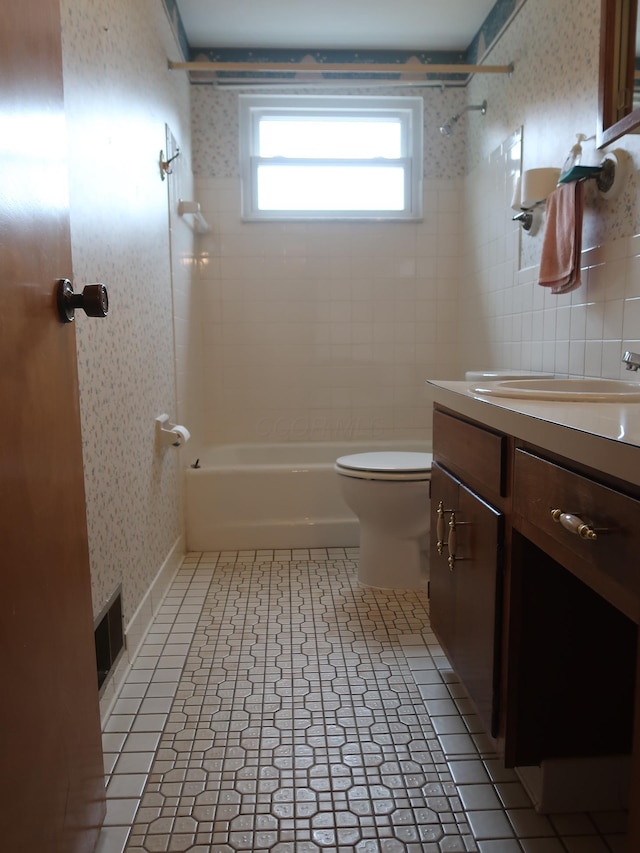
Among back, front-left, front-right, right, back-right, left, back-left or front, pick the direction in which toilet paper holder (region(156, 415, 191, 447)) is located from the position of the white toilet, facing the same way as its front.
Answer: front

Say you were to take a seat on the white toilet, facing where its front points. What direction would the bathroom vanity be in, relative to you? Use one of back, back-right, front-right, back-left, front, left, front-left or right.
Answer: left

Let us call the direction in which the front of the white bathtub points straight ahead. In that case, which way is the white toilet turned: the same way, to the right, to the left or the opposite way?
to the right

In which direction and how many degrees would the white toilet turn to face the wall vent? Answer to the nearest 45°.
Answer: approximately 45° to its left

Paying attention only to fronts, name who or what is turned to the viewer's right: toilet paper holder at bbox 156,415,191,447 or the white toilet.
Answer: the toilet paper holder

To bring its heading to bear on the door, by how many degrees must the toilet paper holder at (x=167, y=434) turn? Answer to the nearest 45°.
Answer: approximately 90° to its right

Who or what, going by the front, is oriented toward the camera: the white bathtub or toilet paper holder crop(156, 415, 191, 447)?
the white bathtub

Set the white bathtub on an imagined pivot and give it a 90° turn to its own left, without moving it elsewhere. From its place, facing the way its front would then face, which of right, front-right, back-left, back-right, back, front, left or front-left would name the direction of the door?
right

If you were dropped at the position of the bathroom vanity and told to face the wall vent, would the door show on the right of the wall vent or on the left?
left

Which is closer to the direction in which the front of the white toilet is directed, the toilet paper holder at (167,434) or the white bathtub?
the toilet paper holder

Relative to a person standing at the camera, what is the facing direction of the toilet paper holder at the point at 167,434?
facing to the right of the viewer

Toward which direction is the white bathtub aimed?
toward the camera

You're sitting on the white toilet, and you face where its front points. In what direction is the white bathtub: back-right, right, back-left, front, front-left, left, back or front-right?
front-right

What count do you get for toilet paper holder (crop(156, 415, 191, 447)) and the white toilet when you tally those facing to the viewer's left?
1

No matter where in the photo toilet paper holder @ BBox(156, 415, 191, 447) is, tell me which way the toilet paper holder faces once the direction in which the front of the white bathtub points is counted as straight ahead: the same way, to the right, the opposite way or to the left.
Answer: to the left

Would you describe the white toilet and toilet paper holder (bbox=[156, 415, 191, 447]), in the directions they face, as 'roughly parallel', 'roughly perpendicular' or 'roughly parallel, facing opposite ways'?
roughly parallel, facing opposite ways

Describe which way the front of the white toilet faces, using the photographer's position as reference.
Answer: facing to the left of the viewer
